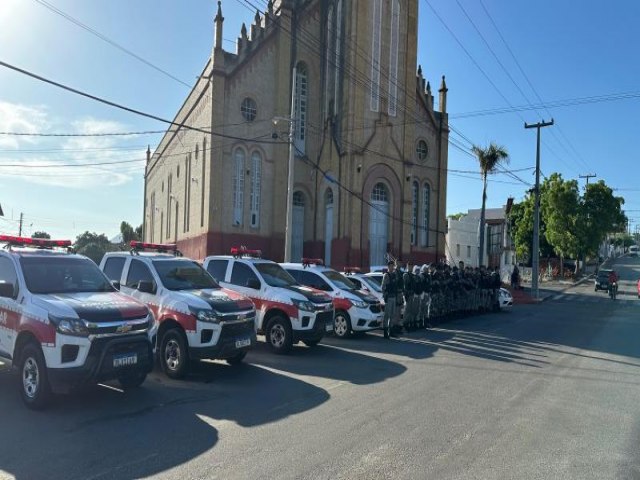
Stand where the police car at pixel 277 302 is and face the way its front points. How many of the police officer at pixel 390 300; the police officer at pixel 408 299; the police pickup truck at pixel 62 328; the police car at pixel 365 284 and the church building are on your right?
1

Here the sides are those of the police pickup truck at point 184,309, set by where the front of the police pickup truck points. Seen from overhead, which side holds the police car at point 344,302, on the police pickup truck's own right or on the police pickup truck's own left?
on the police pickup truck's own left

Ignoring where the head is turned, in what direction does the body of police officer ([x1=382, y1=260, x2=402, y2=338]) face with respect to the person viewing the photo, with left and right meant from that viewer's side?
facing the viewer and to the right of the viewer

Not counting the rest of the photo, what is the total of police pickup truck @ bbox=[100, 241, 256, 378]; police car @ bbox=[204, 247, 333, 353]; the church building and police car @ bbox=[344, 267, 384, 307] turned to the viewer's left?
0

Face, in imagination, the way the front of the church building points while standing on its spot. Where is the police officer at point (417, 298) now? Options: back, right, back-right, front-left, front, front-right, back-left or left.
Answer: front-right

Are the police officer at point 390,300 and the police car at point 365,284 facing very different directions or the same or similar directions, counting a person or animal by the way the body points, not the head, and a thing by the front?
same or similar directions

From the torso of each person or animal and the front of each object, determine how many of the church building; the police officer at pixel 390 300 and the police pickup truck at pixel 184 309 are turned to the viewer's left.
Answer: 0

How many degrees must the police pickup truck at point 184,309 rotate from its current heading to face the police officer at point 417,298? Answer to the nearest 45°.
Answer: approximately 90° to its left

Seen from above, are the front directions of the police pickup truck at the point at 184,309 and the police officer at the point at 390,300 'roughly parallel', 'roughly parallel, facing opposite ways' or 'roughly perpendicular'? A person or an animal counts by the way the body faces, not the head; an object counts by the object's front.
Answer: roughly parallel

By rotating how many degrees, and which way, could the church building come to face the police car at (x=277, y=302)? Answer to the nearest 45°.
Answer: approximately 45° to its right

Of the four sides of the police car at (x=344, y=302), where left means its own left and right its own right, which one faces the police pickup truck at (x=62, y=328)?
right

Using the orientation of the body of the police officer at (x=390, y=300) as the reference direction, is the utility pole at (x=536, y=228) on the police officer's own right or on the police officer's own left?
on the police officer's own left

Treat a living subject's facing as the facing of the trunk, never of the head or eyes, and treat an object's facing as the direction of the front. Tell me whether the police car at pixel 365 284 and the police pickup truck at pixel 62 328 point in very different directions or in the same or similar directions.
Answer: same or similar directions

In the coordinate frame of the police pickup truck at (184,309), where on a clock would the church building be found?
The church building is roughly at 8 o'clock from the police pickup truck.

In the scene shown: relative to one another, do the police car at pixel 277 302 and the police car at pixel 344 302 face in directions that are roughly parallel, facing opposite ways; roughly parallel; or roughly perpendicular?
roughly parallel

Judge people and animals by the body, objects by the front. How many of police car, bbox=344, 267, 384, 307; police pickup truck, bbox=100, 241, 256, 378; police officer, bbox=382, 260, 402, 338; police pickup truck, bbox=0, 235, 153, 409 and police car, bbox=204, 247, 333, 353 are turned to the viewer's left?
0

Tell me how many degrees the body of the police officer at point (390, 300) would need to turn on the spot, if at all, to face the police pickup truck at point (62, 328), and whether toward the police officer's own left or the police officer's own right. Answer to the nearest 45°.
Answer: approximately 90° to the police officer's own right

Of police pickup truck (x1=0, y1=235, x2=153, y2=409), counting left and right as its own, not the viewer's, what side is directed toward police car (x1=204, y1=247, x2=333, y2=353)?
left
